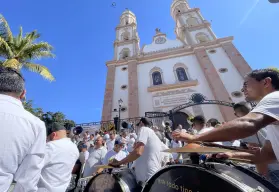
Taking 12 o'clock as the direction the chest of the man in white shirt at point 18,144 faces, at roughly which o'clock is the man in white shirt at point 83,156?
the man in white shirt at point 83,156 is roughly at 1 o'clock from the man in white shirt at point 18,144.

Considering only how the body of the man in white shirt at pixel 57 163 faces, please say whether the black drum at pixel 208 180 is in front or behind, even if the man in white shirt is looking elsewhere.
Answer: behind

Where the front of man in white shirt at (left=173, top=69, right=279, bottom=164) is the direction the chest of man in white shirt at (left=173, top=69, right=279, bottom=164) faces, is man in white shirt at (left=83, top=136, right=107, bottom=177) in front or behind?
in front

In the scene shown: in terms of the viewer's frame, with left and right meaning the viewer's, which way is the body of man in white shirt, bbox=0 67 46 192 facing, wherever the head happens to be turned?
facing away from the viewer

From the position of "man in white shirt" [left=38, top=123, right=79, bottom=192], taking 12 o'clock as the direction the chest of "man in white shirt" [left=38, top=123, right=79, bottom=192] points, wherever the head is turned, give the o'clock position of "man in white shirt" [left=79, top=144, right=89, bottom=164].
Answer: "man in white shirt" [left=79, top=144, right=89, bottom=164] is roughly at 2 o'clock from "man in white shirt" [left=38, top=123, right=79, bottom=192].

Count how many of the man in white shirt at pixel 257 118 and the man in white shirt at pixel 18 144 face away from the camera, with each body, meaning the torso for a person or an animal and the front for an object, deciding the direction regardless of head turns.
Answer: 1

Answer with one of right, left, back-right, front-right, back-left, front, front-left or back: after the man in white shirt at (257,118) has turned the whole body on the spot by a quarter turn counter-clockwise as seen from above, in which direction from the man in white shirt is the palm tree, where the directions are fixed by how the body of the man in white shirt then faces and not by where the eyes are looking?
right

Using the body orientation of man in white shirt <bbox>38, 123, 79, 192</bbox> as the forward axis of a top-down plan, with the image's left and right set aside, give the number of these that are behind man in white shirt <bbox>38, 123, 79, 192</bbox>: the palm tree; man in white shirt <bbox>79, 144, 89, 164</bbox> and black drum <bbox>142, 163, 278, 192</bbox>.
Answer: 1

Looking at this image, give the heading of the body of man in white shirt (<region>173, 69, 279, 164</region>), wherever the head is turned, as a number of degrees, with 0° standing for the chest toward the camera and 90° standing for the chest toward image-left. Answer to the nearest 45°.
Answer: approximately 90°

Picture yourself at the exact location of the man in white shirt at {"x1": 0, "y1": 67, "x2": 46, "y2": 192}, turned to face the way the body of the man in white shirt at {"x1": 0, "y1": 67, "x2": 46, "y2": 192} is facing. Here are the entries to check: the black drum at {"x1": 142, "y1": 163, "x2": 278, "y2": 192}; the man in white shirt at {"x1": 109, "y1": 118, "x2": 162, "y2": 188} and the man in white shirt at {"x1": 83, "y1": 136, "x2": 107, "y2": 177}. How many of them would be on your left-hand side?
0

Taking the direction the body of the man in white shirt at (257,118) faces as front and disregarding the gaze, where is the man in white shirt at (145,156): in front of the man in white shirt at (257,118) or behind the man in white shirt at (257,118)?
in front

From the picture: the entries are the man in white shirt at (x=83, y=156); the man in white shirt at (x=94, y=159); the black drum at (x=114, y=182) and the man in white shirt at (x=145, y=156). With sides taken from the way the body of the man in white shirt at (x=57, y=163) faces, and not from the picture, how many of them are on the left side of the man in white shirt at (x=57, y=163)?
0

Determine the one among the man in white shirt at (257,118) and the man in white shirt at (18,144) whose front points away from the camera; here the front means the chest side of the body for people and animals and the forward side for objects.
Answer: the man in white shirt at (18,144)

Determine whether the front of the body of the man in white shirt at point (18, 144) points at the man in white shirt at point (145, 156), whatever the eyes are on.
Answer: no

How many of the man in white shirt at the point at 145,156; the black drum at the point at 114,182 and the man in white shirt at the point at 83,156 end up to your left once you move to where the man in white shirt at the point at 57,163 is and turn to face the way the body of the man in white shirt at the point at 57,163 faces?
0
